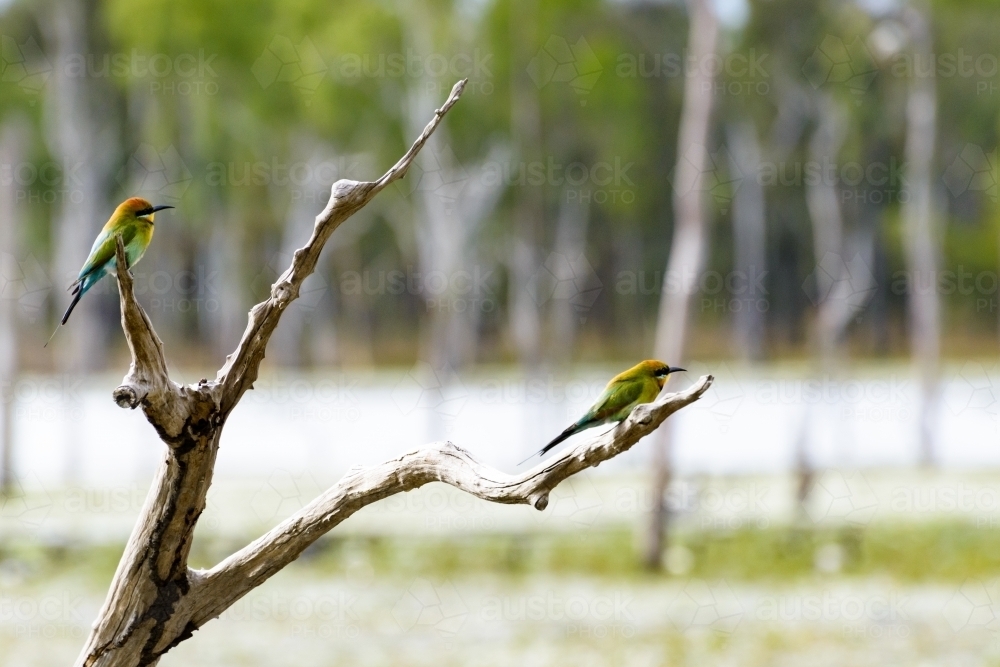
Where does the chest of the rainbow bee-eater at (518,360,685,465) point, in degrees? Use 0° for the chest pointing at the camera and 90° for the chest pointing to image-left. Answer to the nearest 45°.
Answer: approximately 270°

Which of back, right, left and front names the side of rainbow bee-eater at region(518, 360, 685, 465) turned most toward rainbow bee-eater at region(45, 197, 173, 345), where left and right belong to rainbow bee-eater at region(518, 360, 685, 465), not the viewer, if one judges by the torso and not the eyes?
back

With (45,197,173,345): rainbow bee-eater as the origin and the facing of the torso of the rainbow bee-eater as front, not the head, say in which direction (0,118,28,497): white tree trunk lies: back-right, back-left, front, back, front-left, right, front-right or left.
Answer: left

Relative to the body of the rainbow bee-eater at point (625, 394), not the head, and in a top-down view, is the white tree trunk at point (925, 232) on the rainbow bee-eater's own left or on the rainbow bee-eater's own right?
on the rainbow bee-eater's own left

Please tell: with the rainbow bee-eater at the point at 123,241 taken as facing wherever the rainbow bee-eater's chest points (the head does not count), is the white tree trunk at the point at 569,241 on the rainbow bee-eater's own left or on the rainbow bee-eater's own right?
on the rainbow bee-eater's own left

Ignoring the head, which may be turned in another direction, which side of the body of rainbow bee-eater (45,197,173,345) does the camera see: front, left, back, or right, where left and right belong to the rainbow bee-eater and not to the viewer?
right

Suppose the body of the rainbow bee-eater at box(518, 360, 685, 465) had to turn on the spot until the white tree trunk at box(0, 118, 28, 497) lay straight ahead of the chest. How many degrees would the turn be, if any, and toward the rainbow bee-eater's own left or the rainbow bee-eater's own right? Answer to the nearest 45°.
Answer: approximately 135° to the rainbow bee-eater's own left

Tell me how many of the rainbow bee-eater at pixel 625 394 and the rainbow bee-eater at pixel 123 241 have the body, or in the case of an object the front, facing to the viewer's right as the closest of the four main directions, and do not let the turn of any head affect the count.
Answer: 2

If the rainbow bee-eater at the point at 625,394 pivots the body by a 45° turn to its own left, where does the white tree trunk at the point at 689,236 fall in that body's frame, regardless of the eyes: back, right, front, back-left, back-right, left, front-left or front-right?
front-left

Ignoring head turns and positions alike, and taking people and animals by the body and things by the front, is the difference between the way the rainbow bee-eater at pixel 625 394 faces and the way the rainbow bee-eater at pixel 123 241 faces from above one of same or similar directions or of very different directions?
same or similar directions

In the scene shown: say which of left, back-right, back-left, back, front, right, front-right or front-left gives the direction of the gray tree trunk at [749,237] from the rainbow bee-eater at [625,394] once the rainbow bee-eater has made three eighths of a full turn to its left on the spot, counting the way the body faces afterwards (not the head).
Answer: front-right
